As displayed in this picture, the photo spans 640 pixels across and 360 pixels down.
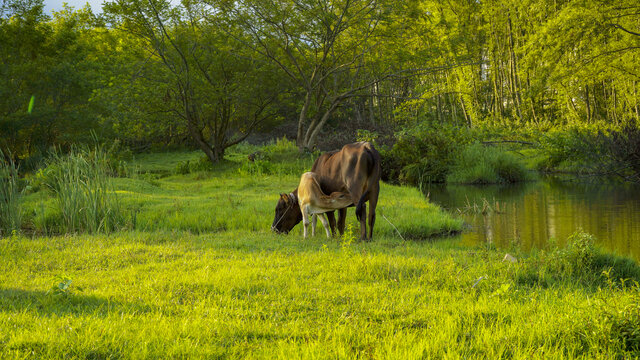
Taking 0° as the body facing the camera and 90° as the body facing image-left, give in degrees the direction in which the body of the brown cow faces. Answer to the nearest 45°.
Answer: approximately 135°

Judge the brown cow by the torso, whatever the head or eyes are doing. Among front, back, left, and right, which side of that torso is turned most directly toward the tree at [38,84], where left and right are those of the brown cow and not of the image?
front

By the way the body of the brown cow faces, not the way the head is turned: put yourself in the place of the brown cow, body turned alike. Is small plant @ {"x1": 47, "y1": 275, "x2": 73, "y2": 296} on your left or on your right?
on your left

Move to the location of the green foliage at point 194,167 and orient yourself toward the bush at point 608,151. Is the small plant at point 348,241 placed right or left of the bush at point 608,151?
right

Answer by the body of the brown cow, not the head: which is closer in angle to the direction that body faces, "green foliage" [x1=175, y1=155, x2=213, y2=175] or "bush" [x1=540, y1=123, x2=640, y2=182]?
the green foliage

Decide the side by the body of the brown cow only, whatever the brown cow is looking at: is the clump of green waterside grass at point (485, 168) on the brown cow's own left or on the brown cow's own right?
on the brown cow's own right

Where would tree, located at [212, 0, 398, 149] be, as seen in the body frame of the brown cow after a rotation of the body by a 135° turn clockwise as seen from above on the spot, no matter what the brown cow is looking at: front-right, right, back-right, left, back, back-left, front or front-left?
left

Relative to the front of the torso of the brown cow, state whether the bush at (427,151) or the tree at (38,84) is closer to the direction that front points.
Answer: the tree

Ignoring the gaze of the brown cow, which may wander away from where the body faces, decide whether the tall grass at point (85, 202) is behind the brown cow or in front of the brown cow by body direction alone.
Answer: in front
